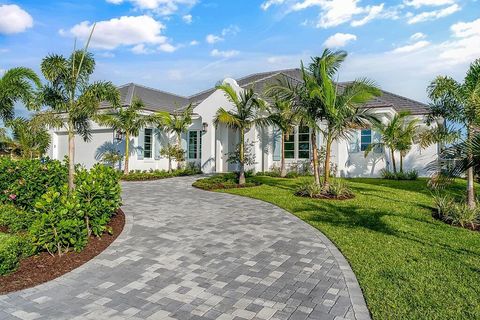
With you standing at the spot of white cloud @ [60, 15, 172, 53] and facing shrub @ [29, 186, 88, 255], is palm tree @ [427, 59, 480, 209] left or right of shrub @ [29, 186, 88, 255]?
left

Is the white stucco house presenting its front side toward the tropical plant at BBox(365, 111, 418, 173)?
no

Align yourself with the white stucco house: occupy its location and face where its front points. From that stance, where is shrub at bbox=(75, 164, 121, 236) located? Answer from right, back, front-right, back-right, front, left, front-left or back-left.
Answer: front

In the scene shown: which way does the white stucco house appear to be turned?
toward the camera

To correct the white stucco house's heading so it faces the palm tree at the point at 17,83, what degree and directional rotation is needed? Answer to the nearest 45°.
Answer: approximately 45° to its right

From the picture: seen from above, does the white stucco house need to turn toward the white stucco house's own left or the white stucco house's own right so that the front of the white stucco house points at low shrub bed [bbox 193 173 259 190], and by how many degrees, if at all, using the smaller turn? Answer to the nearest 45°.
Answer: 0° — it already faces it

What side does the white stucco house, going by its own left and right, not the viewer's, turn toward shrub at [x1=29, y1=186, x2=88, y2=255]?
front
